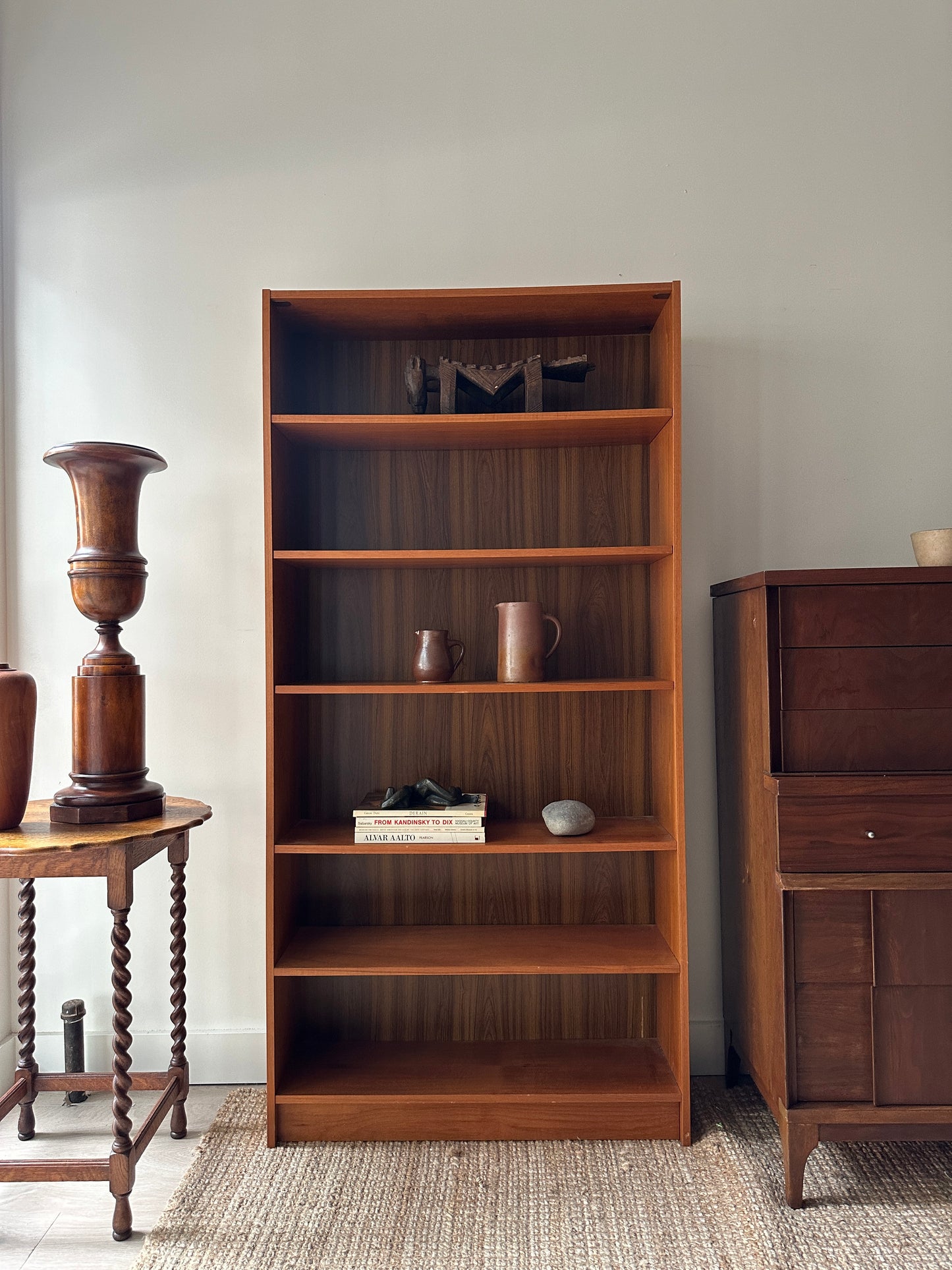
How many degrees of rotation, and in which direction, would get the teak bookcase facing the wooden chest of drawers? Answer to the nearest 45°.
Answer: approximately 45° to its left

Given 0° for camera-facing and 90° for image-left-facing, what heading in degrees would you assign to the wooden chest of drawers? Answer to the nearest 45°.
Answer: approximately 0°

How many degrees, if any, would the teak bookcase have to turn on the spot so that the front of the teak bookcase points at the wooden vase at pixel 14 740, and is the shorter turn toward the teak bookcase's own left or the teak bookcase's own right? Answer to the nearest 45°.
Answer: approximately 45° to the teak bookcase's own right

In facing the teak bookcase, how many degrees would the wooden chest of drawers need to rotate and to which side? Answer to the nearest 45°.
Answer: approximately 90° to its right

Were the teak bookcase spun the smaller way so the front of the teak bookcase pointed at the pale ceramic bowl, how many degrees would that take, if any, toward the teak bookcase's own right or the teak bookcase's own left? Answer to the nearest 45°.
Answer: approximately 45° to the teak bookcase's own left

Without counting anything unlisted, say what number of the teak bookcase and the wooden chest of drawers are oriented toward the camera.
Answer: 2

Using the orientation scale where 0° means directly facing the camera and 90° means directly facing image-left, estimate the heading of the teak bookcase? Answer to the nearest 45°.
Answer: approximately 0°
